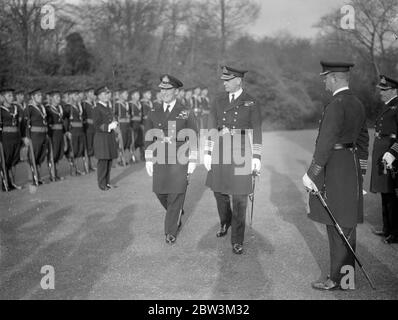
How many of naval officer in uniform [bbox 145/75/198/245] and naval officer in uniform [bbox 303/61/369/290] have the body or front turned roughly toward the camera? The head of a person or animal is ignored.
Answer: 1

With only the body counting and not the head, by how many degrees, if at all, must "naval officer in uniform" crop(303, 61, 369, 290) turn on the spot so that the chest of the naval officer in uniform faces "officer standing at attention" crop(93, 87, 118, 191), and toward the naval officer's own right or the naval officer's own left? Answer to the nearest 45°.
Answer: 0° — they already face them

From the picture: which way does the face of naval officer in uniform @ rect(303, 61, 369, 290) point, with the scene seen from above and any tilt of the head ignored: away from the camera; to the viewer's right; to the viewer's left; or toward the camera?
to the viewer's left

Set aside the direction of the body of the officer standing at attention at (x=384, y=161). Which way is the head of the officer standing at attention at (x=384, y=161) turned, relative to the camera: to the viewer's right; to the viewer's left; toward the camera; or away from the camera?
to the viewer's left

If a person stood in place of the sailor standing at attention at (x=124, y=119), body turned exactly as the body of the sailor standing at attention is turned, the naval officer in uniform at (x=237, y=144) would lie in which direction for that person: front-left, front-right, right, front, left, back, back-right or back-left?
front-right

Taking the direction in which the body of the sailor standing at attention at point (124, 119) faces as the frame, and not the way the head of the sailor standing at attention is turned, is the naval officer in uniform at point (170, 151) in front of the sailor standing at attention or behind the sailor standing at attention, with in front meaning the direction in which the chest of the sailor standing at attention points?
in front

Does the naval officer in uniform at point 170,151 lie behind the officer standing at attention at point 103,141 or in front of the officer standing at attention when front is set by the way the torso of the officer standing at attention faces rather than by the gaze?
in front

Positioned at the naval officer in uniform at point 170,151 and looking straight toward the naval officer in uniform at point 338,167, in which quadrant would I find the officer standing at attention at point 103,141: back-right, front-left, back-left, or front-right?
back-left

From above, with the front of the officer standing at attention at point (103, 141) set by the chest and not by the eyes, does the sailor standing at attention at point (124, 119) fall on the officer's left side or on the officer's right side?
on the officer's left side

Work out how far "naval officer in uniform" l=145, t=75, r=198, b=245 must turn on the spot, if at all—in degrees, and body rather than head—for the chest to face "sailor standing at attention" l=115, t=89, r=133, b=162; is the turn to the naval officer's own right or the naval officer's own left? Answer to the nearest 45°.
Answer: approximately 180°

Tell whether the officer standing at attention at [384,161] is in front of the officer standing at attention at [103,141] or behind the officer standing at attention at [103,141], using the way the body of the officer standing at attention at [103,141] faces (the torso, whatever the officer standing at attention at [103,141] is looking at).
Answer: in front

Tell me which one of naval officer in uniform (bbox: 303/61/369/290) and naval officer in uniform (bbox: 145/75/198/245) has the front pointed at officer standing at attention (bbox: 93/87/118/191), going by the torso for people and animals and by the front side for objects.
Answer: naval officer in uniform (bbox: 303/61/369/290)

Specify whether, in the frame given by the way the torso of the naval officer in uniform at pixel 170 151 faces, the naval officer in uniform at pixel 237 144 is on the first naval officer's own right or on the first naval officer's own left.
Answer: on the first naval officer's own left
